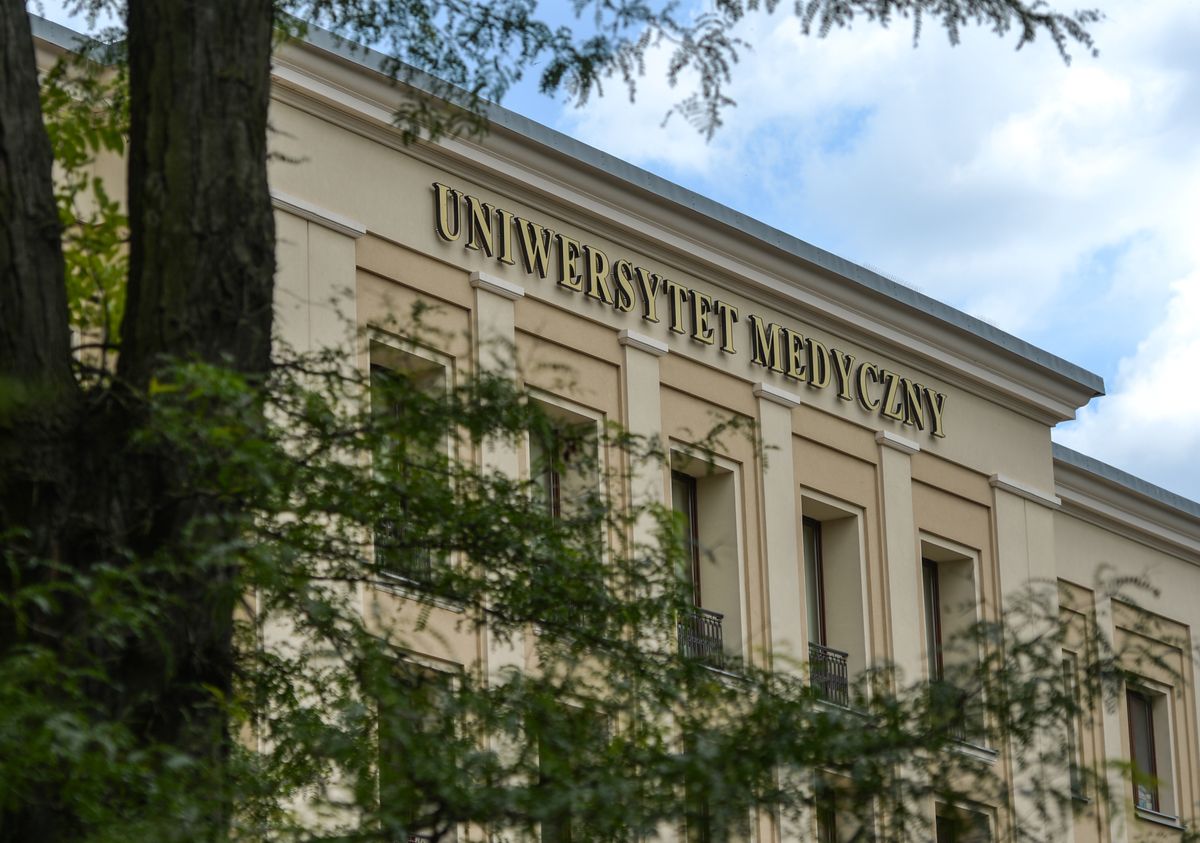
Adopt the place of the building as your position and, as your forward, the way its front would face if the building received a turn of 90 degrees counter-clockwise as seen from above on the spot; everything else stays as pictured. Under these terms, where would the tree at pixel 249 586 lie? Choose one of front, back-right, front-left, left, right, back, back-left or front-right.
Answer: back-right
